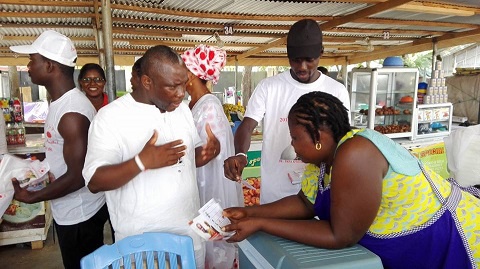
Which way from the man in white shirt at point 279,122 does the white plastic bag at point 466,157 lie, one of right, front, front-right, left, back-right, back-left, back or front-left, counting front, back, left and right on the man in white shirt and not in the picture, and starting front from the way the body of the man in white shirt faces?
left

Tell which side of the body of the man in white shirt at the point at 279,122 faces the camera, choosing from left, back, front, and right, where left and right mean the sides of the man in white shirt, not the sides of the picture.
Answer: front

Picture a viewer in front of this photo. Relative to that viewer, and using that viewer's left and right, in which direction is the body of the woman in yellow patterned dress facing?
facing to the left of the viewer

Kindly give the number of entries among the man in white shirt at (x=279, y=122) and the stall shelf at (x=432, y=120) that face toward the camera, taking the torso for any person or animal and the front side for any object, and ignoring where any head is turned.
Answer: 2

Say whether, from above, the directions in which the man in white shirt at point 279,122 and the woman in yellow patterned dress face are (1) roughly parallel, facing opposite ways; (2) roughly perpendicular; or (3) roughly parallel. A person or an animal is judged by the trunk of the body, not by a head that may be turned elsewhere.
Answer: roughly perpendicular

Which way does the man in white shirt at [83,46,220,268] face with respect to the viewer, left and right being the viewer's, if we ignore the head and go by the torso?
facing the viewer and to the right of the viewer

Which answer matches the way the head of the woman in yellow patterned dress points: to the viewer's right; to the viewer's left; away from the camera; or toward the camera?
to the viewer's left

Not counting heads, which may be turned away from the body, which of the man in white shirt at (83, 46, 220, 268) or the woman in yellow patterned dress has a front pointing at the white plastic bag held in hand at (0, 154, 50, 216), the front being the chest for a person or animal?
the woman in yellow patterned dress

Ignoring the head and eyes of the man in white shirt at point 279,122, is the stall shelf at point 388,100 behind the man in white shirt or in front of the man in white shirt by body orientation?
behind
